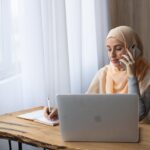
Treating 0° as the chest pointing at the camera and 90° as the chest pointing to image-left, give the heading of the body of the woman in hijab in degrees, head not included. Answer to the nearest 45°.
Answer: approximately 45°

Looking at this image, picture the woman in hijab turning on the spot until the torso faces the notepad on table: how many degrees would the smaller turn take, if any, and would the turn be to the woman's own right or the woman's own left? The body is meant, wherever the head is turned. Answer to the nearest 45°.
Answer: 0° — they already face it

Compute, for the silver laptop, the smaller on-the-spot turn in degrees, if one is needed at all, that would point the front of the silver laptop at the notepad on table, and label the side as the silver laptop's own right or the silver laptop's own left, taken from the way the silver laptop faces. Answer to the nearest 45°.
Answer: approximately 45° to the silver laptop's own left

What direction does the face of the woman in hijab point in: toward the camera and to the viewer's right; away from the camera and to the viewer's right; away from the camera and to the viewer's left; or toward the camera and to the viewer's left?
toward the camera and to the viewer's left

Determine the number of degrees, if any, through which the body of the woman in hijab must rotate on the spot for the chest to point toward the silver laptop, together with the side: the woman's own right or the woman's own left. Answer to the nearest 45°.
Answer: approximately 45° to the woman's own left

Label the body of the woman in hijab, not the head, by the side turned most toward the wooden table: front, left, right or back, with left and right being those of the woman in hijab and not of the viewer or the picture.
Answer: front

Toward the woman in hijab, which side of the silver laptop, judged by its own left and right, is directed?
front

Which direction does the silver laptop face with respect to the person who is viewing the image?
facing away from the viewer

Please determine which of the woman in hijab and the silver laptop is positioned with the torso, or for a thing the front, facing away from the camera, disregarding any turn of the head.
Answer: the silver laptop

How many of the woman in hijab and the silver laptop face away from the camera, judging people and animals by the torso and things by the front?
1
